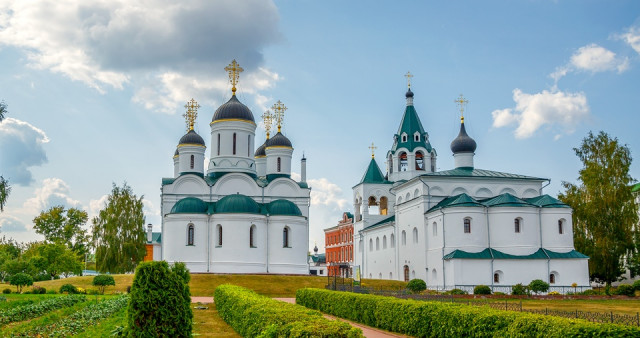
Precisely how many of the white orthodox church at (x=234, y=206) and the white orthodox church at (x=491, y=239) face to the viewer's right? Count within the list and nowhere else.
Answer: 0

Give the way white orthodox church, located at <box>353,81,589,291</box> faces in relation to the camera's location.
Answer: facing away from the viewer and to the left of the viewer

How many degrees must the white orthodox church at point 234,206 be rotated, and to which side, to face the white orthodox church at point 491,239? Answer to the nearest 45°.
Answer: approximately 135° to its right

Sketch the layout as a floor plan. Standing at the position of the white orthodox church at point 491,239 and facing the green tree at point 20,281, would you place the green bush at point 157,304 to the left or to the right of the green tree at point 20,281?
left

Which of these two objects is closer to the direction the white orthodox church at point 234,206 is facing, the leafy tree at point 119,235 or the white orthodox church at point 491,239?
the leafy tree

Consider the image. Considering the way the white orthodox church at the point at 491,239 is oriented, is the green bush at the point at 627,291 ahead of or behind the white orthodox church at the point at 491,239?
behind

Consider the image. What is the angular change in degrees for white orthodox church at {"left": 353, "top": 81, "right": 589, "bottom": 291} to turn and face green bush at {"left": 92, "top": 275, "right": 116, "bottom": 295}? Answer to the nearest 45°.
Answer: approximately 45° to its left

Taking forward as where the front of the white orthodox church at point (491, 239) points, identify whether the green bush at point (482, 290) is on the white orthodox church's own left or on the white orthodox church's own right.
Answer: on the white orthodox church's own left
